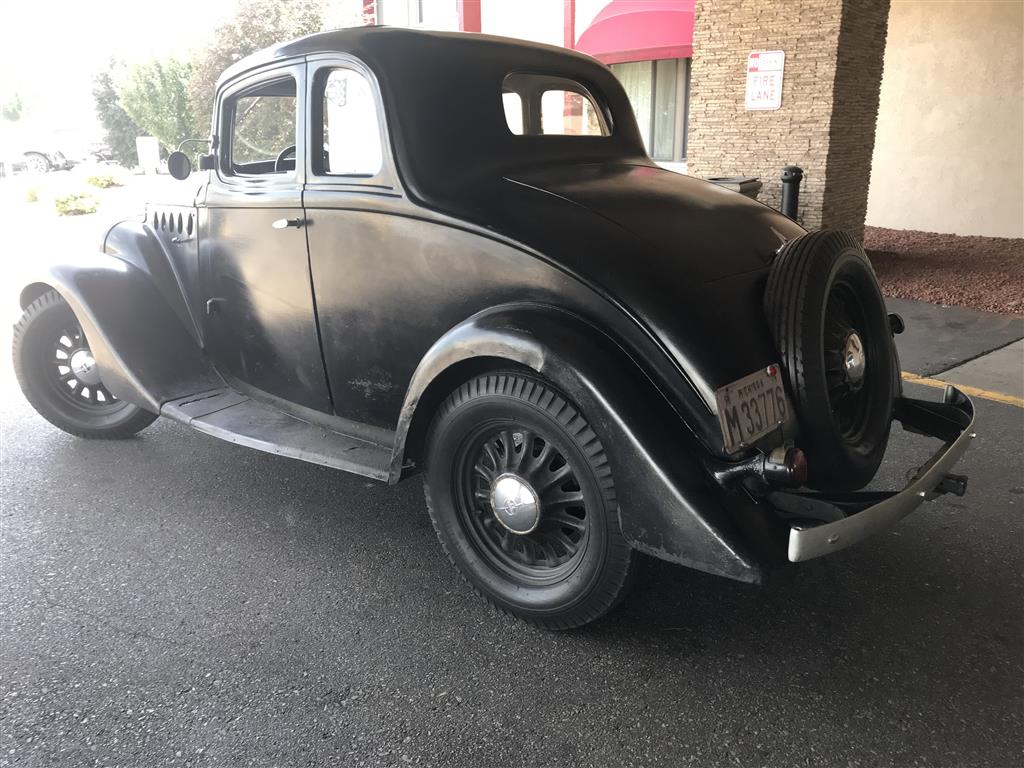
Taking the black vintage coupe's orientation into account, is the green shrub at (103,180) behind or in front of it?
in front

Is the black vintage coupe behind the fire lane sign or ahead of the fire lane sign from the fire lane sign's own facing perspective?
ahead

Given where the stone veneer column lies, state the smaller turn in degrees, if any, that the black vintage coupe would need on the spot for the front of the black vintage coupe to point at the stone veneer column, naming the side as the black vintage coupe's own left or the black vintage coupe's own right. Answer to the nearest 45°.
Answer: approximately 90° to the black vintage coupe's own right

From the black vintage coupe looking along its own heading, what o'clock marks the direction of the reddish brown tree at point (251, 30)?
The reddish brown tree is roughly at 1 o'clock from the black vintage coupe.

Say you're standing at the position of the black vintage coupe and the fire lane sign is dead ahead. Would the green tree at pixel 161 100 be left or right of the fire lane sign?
left

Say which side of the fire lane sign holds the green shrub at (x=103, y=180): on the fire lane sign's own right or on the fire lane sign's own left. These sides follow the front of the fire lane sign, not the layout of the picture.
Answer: on the fire lane sign's own right

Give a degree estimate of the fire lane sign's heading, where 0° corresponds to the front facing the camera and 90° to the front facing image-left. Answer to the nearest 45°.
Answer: approximately 0°

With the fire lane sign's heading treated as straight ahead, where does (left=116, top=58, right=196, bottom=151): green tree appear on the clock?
The green tree is roughly at 4 o'clock from the fire lane sign.

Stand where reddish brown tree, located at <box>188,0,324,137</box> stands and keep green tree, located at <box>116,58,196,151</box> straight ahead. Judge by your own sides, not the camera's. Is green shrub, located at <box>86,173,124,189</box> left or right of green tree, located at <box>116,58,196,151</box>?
left

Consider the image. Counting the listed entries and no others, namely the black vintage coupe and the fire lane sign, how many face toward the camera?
1

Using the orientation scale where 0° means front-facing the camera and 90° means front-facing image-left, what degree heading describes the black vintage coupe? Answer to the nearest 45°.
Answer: approximately 135°

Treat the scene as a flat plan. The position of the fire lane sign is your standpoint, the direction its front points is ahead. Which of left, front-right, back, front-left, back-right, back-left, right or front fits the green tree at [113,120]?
back-right
